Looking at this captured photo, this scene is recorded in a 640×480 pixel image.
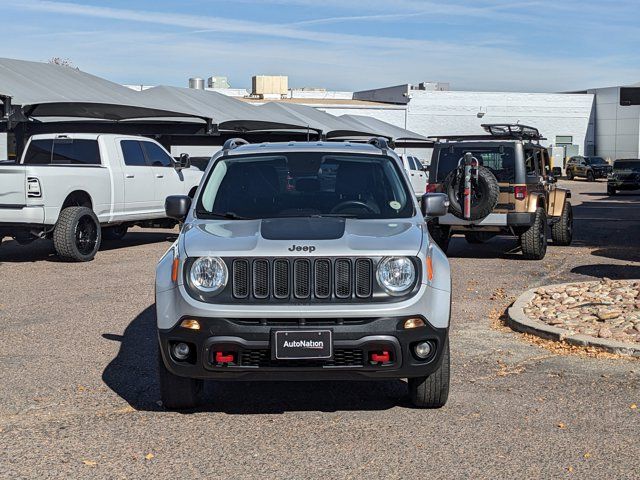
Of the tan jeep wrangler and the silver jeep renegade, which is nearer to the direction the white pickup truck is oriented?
the tan jeep wrangler

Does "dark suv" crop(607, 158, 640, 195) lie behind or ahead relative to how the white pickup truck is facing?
ahead

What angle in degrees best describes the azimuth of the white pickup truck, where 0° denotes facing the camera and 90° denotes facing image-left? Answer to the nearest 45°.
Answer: approximately 225°

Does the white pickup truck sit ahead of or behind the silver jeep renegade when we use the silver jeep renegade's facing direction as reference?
behind

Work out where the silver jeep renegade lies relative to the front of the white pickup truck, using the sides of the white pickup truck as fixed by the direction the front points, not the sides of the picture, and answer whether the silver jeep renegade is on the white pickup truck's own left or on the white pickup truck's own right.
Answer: on the white pickup truck's own right

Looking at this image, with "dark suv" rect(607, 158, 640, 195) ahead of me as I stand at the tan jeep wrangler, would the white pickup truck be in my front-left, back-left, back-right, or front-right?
back-left

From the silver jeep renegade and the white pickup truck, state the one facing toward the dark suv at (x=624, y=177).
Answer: the white pickup truck

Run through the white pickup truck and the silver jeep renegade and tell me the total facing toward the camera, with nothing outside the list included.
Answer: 1

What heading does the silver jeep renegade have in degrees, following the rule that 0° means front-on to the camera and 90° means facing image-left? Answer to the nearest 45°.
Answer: approximately 0°

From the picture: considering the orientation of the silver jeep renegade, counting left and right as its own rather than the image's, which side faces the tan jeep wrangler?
back
